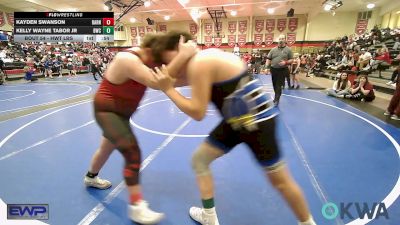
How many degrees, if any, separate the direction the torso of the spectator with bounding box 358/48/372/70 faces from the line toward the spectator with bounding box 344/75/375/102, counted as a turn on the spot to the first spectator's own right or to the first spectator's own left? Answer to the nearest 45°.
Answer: approximately 45° to the first spectator's own left

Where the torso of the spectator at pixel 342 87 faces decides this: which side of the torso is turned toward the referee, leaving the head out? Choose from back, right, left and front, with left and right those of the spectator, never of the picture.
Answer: front

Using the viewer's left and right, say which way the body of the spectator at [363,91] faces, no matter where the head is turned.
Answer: facing the viewer and to the left of the viewer

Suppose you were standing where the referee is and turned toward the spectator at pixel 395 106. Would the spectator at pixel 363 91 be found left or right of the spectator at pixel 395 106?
left

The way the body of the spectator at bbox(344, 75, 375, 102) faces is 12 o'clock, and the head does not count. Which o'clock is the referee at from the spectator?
The referee is roughly at 12 o'clock from the spectator.

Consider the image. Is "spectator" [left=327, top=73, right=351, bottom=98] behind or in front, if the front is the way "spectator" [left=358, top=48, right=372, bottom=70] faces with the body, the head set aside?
in front

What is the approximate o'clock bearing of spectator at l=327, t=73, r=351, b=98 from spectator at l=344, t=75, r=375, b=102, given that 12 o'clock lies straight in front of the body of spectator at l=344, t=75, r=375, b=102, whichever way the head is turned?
spectator at l=327, t=73, r=351, b=98 is roughly at 3 o'clock from spectator at l=344, t=75, r=375, b=102.
